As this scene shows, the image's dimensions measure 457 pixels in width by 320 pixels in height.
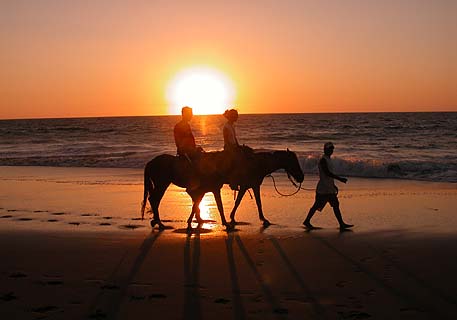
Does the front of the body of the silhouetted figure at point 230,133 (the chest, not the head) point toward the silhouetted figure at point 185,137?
no

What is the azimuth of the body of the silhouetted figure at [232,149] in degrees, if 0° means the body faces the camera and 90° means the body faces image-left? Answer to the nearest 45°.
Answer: approximately 270°

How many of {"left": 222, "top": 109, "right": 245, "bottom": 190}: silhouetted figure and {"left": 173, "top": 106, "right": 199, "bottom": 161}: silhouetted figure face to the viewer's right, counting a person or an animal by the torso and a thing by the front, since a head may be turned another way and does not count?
2

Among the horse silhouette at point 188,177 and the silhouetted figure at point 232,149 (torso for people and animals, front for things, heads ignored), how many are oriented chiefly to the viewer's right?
2

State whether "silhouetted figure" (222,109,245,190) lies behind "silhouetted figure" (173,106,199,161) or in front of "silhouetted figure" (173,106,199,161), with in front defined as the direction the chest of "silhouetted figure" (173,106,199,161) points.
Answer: in front

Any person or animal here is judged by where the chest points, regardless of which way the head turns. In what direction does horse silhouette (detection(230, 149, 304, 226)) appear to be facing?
to the viewer's right

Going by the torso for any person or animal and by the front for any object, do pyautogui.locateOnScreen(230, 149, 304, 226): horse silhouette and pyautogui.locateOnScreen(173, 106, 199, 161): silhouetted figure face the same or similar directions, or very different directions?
same or similar directions

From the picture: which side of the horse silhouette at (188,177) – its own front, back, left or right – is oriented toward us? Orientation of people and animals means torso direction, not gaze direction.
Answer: right

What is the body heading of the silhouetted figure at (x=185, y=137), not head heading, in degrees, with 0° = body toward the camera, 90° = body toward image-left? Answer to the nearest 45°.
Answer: approximately 270°
